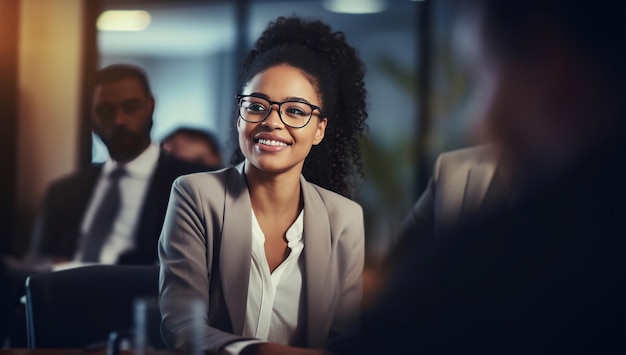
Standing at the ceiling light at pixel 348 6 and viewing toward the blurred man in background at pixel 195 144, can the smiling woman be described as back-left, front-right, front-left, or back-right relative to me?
front-left

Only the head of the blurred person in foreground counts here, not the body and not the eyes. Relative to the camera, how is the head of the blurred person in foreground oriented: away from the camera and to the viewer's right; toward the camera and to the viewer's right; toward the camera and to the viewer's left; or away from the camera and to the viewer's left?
away from the camera and to the viewer's left

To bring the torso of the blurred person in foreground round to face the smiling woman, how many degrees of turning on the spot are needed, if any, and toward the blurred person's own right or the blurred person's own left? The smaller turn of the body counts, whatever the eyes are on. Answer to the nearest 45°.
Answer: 0° — they already face them

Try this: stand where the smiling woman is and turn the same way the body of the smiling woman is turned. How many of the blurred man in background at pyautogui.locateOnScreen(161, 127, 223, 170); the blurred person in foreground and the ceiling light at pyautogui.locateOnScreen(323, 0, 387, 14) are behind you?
2

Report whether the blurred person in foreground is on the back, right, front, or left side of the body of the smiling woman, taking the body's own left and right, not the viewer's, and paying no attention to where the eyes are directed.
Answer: front

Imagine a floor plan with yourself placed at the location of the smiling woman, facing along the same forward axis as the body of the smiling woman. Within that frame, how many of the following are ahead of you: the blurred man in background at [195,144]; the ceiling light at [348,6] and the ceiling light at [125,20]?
0

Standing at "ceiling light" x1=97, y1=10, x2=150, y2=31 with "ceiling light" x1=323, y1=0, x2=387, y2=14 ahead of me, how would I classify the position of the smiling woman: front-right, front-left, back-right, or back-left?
front-right

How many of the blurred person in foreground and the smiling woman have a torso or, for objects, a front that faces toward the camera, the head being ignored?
1

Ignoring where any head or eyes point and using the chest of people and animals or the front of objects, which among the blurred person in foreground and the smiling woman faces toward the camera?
the smiling woman

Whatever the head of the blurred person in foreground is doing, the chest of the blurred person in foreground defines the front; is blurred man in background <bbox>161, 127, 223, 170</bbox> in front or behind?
in front

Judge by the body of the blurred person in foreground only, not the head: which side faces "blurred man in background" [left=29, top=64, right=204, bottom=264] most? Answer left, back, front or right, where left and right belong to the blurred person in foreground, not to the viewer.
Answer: front

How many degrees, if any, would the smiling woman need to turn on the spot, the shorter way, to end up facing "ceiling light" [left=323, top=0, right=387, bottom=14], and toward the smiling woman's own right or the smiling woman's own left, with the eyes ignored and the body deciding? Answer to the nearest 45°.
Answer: approximately 180°

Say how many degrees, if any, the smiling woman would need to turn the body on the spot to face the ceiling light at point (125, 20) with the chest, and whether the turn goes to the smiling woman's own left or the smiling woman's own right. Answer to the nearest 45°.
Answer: approximately 180°

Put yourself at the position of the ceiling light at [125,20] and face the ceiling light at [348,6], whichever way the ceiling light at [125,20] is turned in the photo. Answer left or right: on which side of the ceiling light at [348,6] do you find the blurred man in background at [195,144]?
right

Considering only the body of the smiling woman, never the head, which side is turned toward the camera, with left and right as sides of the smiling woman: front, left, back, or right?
front

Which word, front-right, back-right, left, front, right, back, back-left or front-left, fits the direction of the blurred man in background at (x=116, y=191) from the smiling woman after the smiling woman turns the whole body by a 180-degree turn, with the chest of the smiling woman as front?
front-left

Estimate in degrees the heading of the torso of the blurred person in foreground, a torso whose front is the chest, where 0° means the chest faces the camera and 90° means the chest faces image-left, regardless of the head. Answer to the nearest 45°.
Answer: approximately 135°
